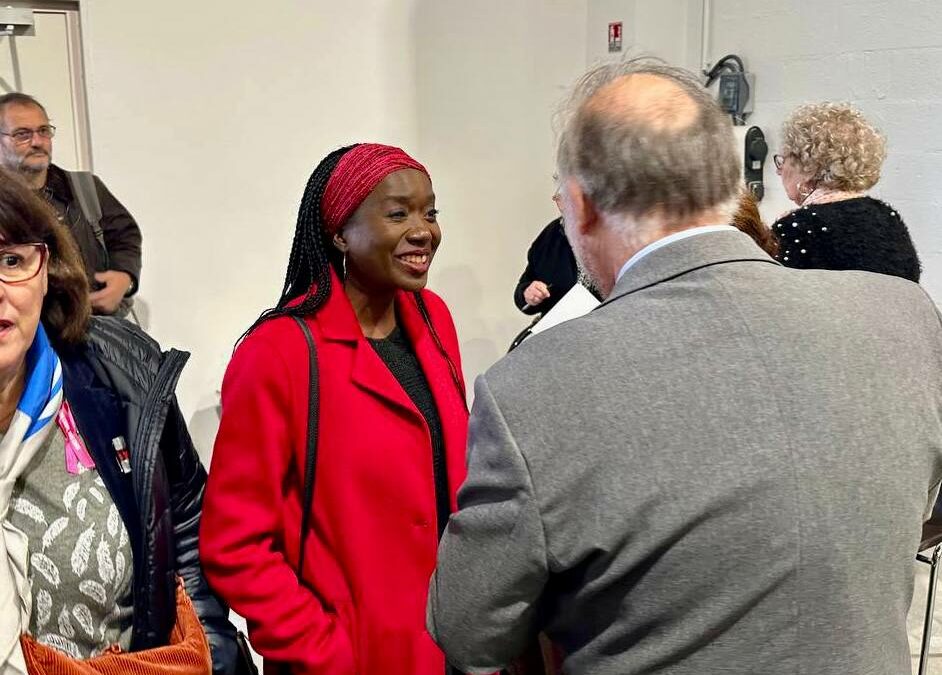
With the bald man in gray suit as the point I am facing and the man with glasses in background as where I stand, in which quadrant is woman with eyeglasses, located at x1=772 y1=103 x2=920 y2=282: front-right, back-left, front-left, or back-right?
front-left

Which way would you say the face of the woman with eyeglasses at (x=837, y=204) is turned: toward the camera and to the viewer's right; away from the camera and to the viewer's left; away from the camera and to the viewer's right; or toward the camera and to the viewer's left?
away from the camera and to the viewer's left

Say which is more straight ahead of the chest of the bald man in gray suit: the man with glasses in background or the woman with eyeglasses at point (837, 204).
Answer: the man with glasses in background

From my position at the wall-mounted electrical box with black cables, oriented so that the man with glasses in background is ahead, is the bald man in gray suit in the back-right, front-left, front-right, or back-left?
front-left

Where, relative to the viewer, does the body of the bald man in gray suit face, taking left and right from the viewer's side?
facing away from the viewer and to the left of the viewer

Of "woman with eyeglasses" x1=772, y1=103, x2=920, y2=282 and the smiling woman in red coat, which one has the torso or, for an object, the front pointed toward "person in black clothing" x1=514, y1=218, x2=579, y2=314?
the woman with eyeglasses

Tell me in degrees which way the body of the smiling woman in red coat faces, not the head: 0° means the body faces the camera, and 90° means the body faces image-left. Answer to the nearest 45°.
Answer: approximately 315°

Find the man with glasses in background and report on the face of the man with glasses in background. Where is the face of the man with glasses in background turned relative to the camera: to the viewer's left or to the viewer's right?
to the viewer's right

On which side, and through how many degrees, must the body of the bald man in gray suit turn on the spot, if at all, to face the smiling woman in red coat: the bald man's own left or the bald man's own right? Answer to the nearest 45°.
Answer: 0° — they already face them

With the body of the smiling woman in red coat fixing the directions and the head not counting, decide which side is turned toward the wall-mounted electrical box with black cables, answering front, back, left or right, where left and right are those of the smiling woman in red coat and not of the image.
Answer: left

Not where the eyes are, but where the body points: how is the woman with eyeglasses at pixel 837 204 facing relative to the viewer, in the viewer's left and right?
facing away from the viewer and to the left of the viewer

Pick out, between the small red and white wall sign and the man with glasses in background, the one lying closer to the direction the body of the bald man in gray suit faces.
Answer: the man with glasses in background

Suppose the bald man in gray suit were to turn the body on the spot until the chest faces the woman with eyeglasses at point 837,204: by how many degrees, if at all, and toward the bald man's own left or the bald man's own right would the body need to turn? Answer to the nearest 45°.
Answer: approximately 45° to the bald man's own right

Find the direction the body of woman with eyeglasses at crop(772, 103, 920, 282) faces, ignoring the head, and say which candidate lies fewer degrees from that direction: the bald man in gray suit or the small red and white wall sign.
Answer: the small red and white wall sign

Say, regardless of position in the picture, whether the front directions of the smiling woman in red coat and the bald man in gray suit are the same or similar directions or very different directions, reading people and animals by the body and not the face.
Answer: very different directions

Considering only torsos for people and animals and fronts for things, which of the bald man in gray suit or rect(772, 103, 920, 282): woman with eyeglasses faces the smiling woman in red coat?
the bald man in gray suit
